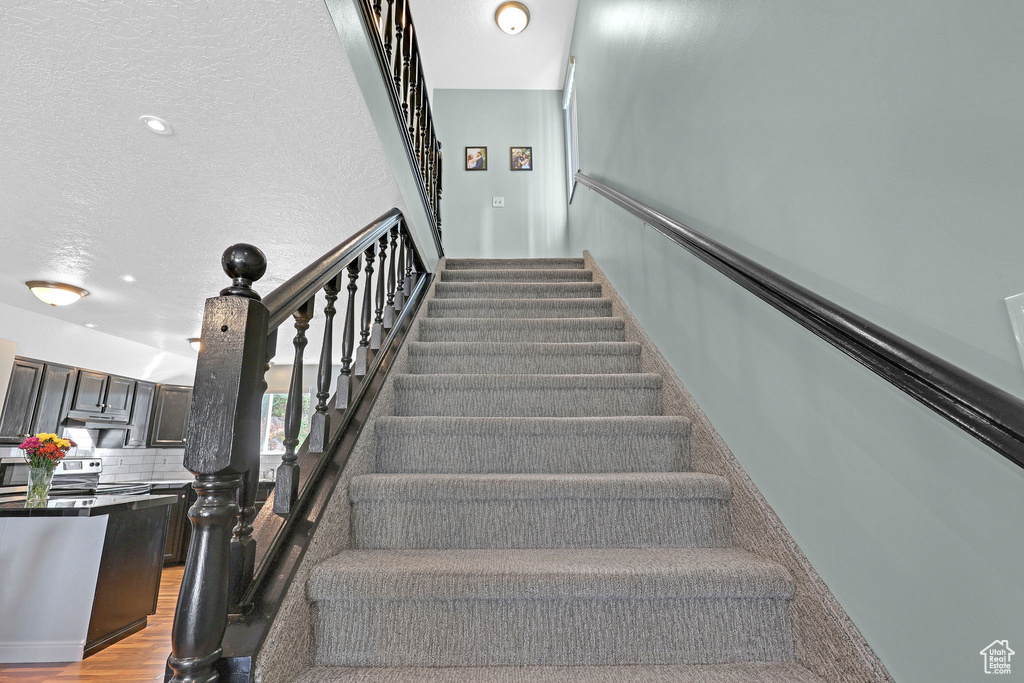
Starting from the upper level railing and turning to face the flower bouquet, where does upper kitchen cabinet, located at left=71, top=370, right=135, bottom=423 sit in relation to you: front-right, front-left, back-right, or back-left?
front-right

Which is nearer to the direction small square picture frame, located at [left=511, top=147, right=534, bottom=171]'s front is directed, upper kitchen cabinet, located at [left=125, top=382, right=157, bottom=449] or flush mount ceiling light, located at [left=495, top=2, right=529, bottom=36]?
the flush mount ceiling light

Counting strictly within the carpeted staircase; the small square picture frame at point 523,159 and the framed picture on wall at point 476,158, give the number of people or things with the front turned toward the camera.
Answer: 3

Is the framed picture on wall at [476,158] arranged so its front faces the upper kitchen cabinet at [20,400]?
no

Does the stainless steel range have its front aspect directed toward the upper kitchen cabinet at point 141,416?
no

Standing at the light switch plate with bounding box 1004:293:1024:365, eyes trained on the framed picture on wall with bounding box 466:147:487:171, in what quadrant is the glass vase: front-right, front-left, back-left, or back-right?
front-left

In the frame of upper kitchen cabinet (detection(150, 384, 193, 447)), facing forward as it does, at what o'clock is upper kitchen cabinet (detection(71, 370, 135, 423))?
upper kitchen cabinet (detection(71, 370, 135, 423)) is roughly at 3 o'clock from upper kitchen cabinet (detection(150, 384, 193, 447)).

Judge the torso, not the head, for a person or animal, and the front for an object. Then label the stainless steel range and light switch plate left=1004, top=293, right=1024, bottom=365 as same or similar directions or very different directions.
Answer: very different directions

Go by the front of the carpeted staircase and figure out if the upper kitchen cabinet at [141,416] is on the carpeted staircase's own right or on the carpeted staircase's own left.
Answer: on the carpeted staircase's own right

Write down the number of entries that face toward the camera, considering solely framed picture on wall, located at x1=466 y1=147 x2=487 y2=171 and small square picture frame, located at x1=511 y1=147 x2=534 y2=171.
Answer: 2

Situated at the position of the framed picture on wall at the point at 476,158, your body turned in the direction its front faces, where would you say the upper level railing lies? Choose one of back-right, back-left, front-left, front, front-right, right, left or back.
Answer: front

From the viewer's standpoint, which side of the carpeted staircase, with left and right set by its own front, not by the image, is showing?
front

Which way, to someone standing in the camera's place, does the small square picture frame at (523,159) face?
facing the viewer

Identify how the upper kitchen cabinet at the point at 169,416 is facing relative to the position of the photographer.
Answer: facing the viewer and to the right of the viewer

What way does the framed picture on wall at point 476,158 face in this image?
toward the camera

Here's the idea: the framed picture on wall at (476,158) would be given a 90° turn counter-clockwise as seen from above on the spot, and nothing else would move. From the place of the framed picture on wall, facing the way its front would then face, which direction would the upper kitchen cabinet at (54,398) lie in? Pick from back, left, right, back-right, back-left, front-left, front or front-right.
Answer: back
